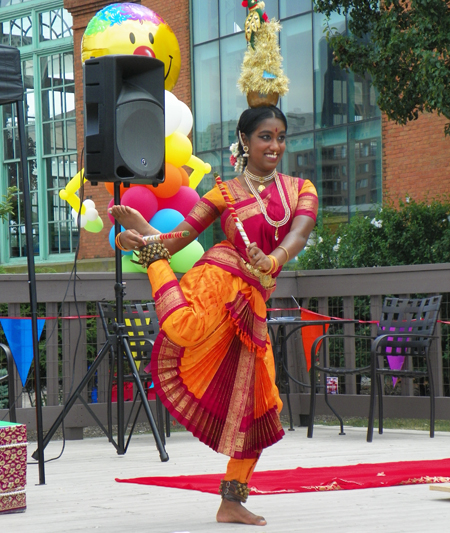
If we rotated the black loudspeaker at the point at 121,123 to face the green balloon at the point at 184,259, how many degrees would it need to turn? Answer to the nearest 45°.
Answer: approximately 135° to its left

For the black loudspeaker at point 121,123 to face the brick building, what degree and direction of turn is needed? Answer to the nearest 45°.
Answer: approximately 135° to its left

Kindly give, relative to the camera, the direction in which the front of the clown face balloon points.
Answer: facing the viewer and to the right of the viewer

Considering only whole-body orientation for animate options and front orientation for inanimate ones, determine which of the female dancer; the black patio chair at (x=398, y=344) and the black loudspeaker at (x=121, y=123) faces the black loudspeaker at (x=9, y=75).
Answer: the black patio chair

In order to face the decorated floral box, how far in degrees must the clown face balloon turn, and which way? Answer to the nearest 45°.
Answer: approximately 45° to its right

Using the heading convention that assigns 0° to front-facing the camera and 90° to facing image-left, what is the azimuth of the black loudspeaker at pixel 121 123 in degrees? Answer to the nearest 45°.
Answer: approximately 315°

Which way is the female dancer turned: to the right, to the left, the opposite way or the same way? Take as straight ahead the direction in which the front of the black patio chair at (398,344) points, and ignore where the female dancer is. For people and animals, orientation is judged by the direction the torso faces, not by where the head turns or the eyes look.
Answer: to the left

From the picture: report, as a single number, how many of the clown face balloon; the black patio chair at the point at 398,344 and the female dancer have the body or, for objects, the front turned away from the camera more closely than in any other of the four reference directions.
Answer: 0

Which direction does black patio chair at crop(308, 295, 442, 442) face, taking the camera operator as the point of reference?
facing the viewer and to the left of the viewer

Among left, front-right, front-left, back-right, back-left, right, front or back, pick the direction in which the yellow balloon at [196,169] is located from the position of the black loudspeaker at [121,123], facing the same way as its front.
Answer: back-left

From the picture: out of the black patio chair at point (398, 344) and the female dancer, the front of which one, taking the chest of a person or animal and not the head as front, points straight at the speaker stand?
the black patio chair
